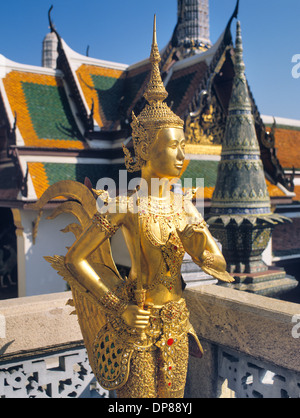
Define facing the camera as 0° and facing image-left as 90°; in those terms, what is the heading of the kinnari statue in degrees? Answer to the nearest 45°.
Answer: approximately 315°

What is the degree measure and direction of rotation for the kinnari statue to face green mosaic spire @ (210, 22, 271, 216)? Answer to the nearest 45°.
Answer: approximately 90° to its left
